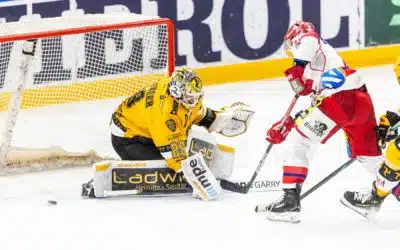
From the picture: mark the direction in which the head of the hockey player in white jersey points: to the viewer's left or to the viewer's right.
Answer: to the viewer's left

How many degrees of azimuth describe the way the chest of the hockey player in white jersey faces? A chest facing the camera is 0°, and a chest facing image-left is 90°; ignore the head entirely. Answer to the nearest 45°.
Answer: approximately 90°

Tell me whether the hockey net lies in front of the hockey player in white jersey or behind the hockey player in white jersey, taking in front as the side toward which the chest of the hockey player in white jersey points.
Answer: in front

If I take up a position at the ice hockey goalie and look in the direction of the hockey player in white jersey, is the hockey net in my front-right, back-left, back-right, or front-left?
back-left

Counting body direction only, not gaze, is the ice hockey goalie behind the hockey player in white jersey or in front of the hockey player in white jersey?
in front

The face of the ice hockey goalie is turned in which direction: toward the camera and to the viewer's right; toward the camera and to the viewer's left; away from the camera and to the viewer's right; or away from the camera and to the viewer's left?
toward the camera and to the viewer's right
